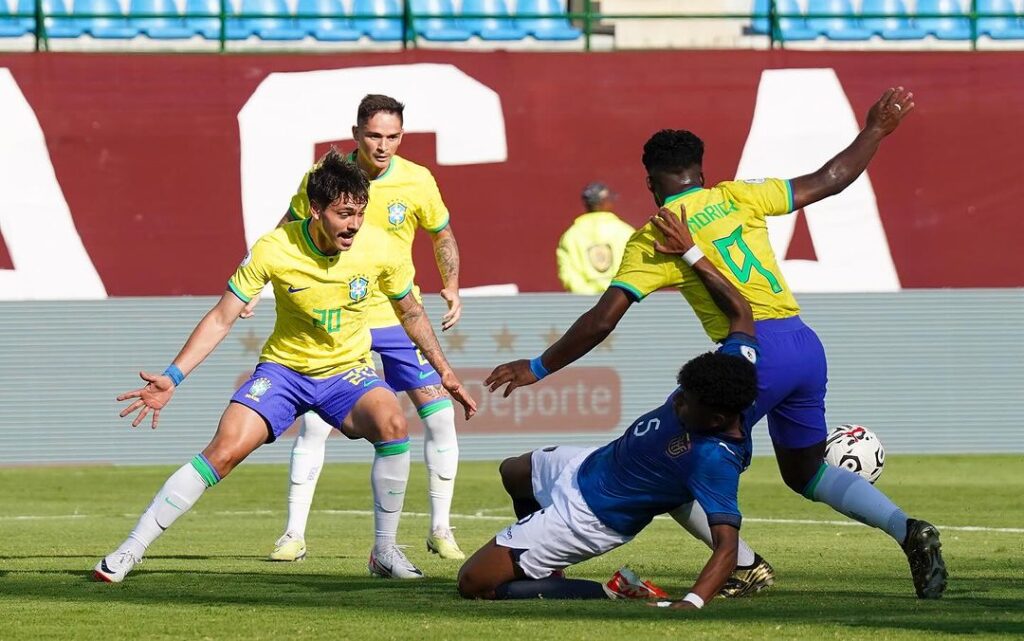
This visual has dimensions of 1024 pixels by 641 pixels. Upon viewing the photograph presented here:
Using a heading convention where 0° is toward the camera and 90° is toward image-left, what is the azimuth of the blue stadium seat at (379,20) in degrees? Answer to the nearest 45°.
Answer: approximately 0°

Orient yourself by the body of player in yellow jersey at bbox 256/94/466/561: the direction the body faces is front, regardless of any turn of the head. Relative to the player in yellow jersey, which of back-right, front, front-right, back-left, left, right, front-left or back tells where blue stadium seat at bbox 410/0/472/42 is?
back

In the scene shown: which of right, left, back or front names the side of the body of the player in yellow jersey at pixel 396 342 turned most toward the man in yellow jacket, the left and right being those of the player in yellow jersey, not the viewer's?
back

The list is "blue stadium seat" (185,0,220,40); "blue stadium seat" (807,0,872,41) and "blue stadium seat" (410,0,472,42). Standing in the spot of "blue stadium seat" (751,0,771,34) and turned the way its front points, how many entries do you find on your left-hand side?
1

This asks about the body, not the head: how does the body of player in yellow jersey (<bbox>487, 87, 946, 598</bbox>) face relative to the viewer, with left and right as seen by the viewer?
facing away from the viewer and to the left of the viewer

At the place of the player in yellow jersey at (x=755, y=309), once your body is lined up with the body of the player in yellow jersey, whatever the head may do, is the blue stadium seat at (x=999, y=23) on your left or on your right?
on your right

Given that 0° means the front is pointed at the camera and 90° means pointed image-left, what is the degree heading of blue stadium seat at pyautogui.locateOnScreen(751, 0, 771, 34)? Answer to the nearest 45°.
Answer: approximately 0°

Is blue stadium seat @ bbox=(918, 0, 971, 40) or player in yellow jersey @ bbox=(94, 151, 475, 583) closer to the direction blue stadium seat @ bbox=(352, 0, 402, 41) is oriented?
the player in yellow jersey

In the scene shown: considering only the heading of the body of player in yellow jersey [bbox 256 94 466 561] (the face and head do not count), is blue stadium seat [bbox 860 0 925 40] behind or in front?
behind

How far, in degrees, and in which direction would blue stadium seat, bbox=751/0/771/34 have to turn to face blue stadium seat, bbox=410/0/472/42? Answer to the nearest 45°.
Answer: approximately 90° to its right

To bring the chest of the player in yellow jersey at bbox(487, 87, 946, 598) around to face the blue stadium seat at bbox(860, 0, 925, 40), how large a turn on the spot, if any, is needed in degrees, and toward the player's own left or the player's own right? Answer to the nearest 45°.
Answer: approximately 45° to the player's own right

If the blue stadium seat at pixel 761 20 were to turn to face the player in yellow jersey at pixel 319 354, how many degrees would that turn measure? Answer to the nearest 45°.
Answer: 0° — it already faces them

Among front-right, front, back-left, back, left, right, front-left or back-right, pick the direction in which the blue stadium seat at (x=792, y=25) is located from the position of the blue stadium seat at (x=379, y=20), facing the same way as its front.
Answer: left

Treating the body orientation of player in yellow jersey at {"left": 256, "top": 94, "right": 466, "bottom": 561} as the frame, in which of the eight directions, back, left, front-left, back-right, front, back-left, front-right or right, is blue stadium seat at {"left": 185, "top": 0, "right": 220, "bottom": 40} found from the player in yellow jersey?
back

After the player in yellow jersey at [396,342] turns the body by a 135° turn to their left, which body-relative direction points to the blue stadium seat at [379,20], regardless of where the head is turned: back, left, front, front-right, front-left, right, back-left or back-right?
front-left
